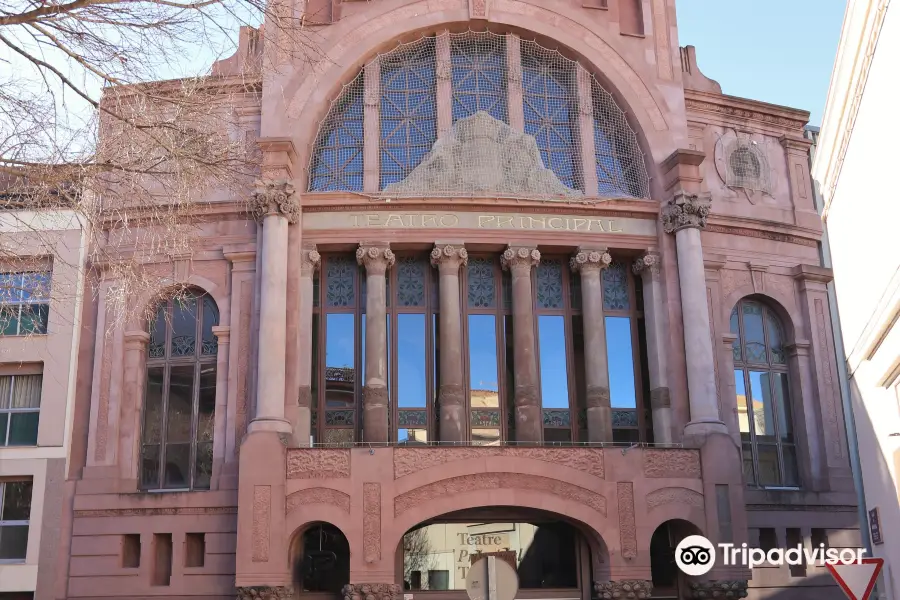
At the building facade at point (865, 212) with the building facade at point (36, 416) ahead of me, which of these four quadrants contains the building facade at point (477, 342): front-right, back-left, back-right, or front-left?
front-right

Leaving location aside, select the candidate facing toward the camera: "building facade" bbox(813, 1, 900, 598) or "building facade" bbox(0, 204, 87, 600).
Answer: "building facade" bbox(0, 204, 87, 600)

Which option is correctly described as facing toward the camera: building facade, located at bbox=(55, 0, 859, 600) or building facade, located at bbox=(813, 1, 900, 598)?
building facade, located at bbox=(55, 0, 859, 600)

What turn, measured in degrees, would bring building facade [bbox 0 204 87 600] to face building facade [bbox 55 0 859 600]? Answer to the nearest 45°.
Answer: approximately 90° to its left

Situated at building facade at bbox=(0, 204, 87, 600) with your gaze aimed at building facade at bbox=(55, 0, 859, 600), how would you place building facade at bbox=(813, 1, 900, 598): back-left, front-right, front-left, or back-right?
front-right

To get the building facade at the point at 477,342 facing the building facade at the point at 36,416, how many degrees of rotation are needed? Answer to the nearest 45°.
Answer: approximately 90° to its right

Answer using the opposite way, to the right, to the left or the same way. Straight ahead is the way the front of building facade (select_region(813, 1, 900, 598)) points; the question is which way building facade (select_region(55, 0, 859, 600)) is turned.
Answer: to the left

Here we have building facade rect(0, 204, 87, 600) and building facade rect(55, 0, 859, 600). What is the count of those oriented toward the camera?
2

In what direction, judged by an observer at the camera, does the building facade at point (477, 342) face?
facing the viewer

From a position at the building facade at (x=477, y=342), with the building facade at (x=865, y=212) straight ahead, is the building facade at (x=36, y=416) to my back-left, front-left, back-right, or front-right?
back-right

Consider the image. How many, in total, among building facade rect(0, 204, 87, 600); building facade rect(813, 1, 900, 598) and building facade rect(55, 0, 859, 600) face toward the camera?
2

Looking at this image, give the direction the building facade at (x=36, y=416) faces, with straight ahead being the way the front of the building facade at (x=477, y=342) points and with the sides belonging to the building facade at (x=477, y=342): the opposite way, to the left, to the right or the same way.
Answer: the same way

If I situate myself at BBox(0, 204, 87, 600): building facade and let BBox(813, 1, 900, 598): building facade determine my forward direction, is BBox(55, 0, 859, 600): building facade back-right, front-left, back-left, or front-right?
front-left

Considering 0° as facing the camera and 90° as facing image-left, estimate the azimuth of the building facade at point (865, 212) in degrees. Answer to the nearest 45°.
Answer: approximately 90°

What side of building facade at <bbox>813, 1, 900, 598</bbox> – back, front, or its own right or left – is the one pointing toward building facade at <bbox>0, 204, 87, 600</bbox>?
front
